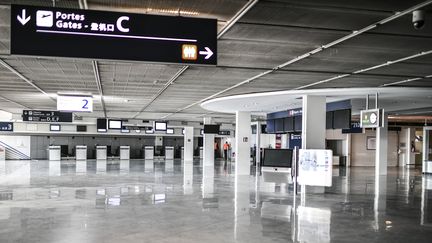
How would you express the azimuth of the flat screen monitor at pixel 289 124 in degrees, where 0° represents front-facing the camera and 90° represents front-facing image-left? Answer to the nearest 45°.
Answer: approximately 0°

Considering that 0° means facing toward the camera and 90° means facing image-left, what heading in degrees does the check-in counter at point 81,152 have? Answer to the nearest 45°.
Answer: approximately 0°
